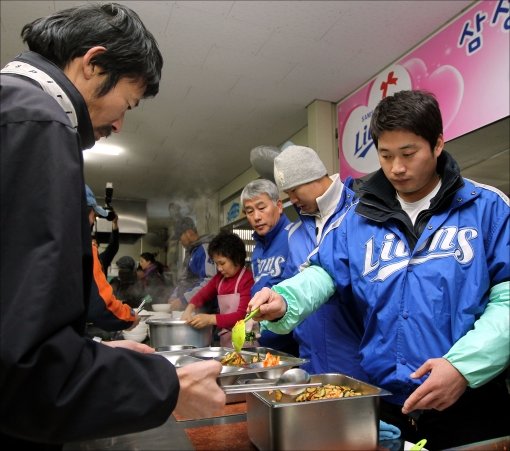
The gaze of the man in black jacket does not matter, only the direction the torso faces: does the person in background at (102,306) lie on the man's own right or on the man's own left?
on the man's own left

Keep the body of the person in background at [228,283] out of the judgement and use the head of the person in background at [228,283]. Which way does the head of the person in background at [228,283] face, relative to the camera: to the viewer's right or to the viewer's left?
to the viewer's left

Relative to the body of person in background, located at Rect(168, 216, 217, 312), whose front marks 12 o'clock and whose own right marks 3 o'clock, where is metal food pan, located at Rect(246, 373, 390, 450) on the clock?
The metal food pan is roughly at 9 o'clock from the person in background.

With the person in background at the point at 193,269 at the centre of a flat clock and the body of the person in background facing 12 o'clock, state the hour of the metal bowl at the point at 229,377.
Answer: The metal bowl is roughly at 9 o'clock from the person in background.

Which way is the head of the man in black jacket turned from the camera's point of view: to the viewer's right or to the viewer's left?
to the viewer's right

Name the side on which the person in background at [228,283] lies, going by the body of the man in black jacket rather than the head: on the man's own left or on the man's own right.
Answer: on the man's own left

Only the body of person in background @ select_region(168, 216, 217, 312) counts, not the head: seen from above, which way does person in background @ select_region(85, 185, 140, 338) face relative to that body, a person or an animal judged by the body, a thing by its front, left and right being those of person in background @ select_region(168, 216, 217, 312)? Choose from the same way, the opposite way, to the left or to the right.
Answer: the opposite way

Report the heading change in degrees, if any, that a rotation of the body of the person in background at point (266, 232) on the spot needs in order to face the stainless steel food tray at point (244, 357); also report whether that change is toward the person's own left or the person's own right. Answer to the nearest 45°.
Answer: approximately 45° to the person's own left

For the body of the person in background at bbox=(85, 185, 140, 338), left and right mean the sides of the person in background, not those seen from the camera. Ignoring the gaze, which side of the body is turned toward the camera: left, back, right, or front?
right

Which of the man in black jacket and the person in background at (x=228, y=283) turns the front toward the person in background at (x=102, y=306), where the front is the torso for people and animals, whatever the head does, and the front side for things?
the person in background at (x=228, y=283)

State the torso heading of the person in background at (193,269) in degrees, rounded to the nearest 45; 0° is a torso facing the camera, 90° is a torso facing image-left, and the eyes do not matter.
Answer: approximately 90°
